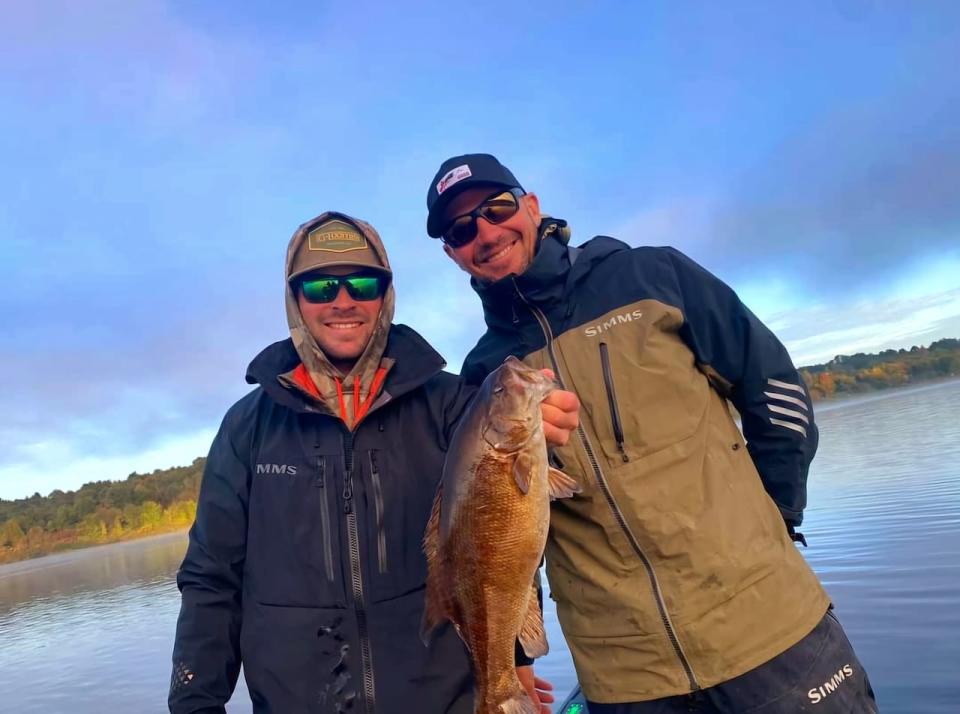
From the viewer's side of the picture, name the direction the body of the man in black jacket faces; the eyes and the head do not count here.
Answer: toward the camera

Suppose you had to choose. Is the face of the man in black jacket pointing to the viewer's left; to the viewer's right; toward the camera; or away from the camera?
toward the camera

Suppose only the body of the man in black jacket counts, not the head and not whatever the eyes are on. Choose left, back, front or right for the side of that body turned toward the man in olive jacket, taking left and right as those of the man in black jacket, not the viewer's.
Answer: left
